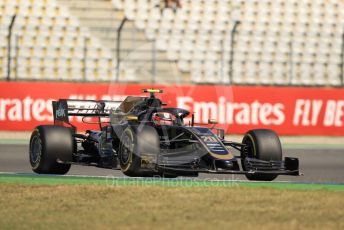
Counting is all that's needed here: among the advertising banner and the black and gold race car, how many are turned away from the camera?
0

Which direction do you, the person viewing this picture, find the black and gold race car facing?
facing the viewer and to the right of the viewer

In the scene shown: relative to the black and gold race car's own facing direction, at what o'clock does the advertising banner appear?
The advertising banner is roughly at 8 o'clock from the black and gold race car.

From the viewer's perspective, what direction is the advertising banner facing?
toward the camera

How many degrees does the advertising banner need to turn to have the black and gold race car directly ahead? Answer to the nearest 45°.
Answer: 0° — it already faces it
